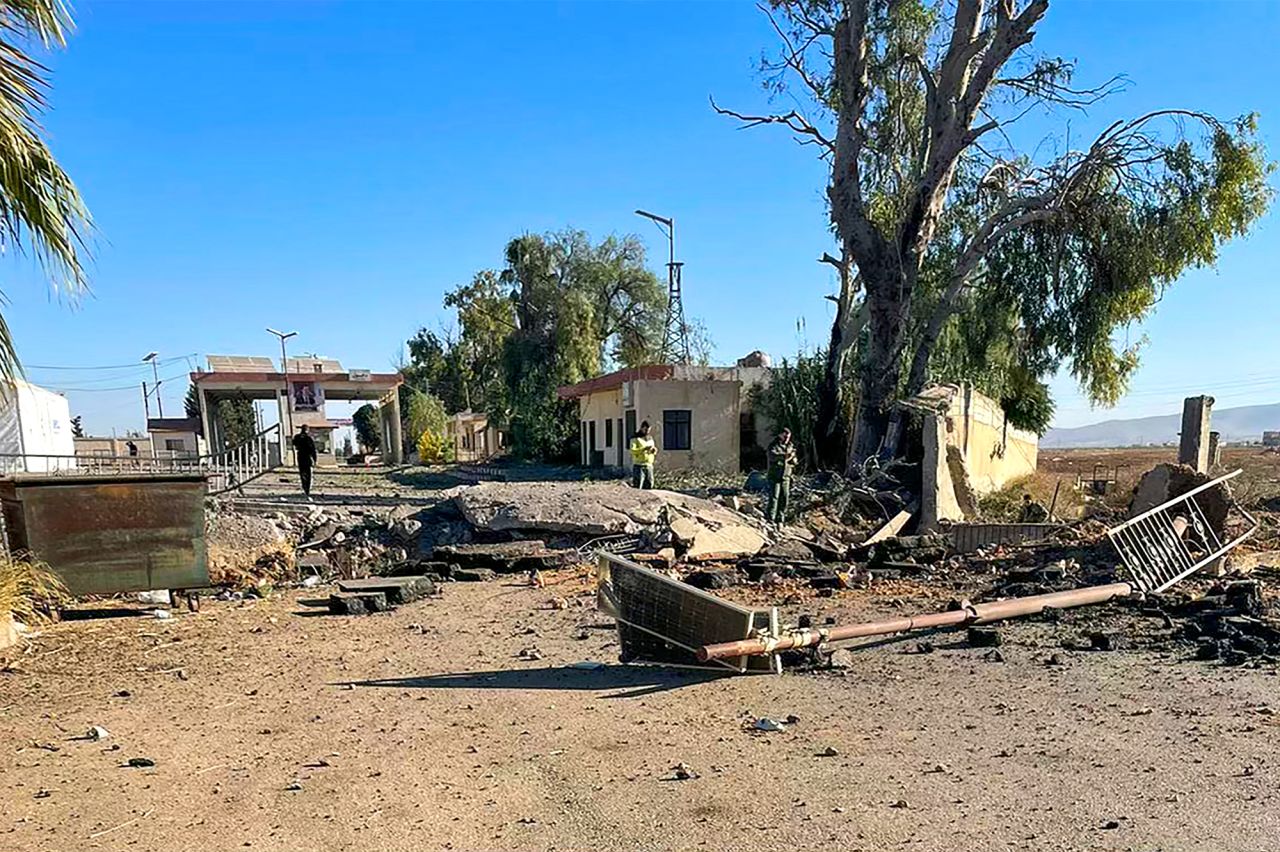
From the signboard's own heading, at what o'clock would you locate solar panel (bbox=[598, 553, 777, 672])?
The solar panel is roughly at 12 o'clock from the signboard.

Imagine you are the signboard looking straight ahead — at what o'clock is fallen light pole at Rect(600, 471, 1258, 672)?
The fallen light pole is roughly at 12 o'clock from the signboard.

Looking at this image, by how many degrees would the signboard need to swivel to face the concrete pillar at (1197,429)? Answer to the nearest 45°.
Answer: approximately 45° to its left

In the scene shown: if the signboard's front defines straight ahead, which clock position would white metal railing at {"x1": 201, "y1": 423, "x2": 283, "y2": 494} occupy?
The white metal railing is roughly at 12 o'clock from the signboard.

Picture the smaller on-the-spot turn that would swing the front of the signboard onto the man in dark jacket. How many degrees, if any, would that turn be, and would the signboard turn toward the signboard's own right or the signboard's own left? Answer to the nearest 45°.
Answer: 0° — it already faces them

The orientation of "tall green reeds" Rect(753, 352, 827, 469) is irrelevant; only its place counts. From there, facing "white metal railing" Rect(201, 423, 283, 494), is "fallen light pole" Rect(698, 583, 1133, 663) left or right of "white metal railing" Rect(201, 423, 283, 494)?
left

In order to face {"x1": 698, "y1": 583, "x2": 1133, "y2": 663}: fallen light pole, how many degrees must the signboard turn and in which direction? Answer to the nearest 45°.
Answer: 0° — it already faces it

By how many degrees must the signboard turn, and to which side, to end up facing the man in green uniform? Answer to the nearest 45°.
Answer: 0° — it already faces them

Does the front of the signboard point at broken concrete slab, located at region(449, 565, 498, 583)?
yes
